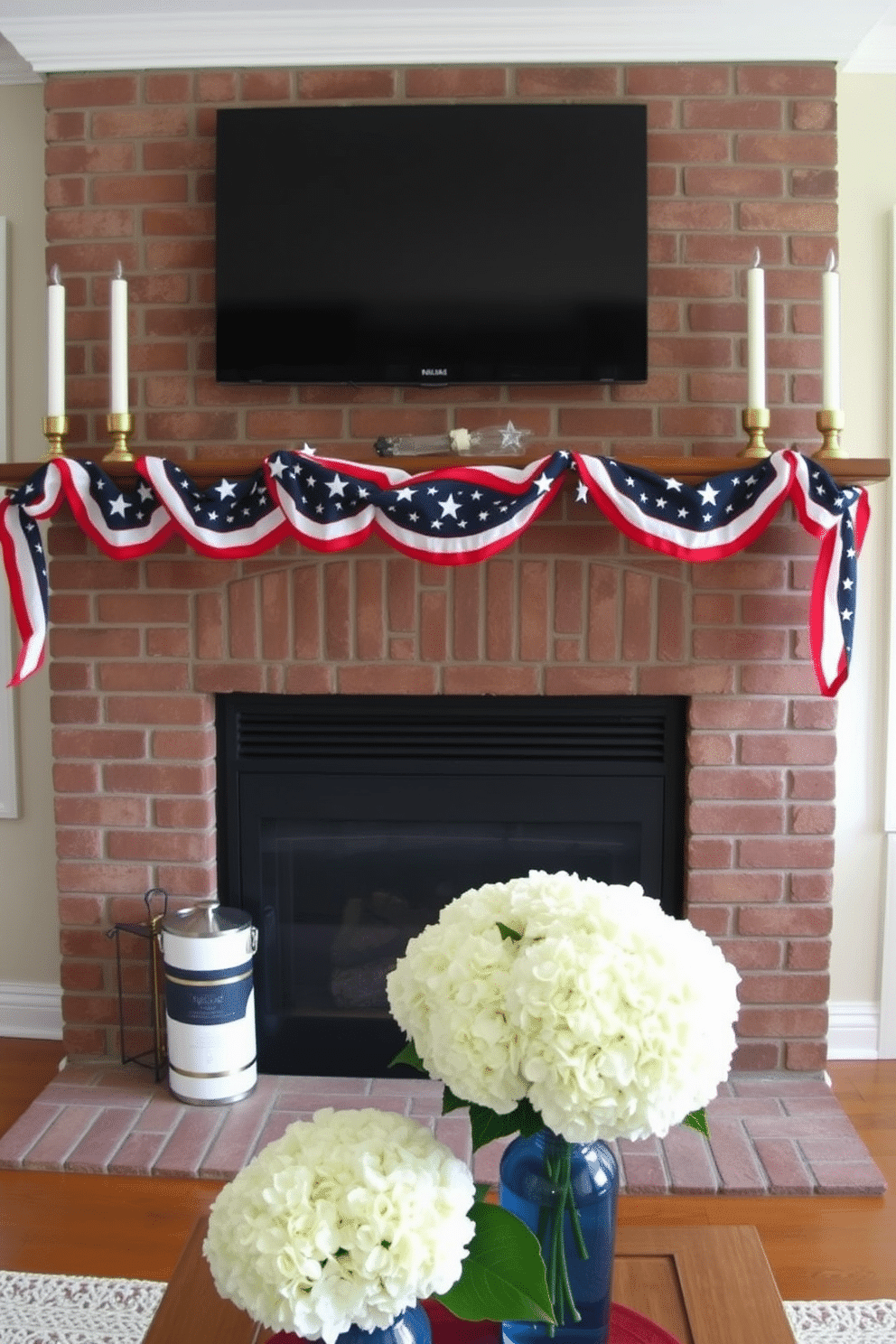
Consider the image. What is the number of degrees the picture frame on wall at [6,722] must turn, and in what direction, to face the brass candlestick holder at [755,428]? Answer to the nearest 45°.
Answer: approximately 45° to its left

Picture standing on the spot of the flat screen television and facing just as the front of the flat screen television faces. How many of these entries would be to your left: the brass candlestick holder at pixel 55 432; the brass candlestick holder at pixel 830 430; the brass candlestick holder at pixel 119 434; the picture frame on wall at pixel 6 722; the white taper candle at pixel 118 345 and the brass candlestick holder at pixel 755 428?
2

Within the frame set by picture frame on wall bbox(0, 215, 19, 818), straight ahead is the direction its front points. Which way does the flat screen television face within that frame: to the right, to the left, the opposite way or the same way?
the same way

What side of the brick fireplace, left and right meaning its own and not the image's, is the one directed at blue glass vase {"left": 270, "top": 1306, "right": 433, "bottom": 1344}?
front

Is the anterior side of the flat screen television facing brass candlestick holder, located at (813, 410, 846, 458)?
no

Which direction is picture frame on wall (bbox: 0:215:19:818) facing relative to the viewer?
toward the camera

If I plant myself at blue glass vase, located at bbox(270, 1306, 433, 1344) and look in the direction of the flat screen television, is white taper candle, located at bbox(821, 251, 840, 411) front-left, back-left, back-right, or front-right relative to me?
front-right

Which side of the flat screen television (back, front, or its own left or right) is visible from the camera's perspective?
front

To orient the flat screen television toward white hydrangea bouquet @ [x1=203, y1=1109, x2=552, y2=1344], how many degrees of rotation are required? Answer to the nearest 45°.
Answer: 0° — it already faces it

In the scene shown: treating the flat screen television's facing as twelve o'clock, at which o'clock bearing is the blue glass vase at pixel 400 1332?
The blue glass vase is roughly at 12 o'clock from the flat screen television.
